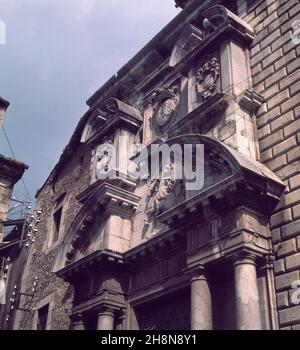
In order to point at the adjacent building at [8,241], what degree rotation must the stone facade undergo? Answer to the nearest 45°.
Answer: approximately 90° to its right

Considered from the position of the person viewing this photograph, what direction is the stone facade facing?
facing the viewer and to the left of the viewer
